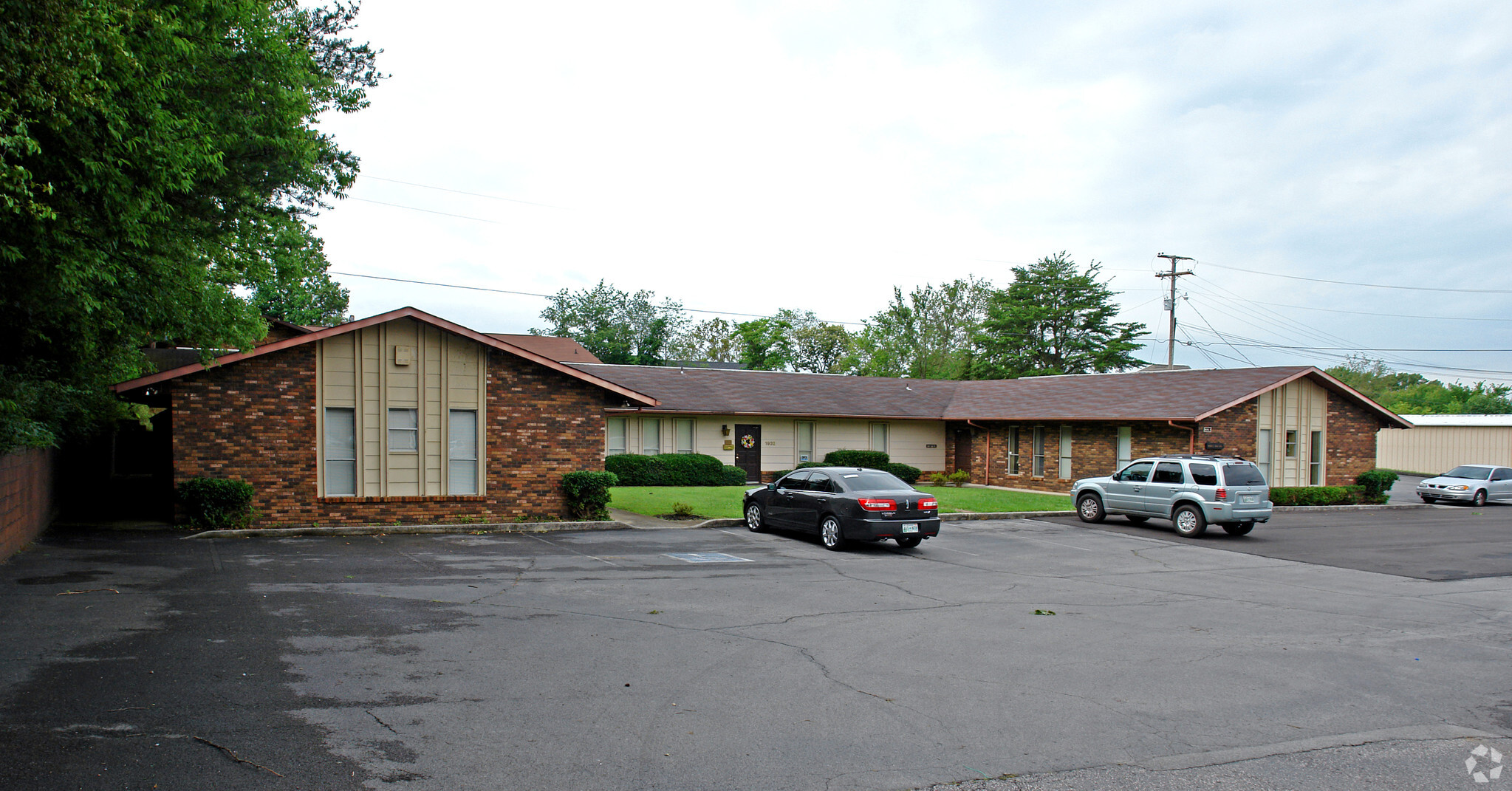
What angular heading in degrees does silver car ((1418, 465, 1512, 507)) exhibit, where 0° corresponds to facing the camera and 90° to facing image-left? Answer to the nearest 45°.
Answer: approximately 45°

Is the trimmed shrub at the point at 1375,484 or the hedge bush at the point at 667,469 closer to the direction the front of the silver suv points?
the hedge bush

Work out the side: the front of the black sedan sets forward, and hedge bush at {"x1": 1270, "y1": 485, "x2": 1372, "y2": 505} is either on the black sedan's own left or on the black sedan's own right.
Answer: on the black sedan's own right

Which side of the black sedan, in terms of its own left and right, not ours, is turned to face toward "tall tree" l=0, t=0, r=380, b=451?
left

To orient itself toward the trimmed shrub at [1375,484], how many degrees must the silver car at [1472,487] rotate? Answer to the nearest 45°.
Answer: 0° — it already faces it

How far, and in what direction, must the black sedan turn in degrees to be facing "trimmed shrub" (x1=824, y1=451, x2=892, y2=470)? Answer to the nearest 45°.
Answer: approximately 45° to its right

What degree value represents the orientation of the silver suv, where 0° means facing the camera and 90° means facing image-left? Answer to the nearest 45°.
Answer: approximately 135°

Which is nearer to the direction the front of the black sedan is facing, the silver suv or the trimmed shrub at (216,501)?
the trimmed shrub

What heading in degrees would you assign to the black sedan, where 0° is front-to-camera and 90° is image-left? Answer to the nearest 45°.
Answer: approximately 135°
